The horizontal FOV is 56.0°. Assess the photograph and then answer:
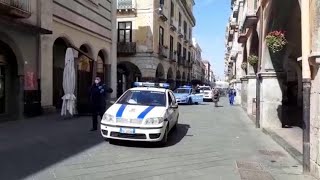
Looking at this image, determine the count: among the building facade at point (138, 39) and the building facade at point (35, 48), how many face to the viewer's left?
0

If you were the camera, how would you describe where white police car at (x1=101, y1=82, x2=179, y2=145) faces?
facing the viewer and to the left of the viewer

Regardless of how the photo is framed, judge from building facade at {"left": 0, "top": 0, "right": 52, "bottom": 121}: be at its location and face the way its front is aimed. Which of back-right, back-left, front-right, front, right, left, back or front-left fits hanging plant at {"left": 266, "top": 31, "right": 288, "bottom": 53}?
front

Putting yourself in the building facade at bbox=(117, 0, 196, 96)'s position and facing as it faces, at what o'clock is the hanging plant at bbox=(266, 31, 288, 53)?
The hanging plant is roughly at 1 o'clock from the building facade.

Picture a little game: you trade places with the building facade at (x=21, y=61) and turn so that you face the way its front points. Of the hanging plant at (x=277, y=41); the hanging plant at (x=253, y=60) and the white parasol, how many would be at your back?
0

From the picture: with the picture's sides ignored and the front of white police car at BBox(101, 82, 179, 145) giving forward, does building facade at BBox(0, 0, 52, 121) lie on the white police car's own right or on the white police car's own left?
on the white police car's own right

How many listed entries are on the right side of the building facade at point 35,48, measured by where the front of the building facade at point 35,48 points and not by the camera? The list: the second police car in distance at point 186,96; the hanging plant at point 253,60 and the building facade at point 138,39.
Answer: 0

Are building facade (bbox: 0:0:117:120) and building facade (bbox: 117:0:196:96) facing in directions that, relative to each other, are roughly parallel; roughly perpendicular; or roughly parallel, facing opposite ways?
roughly parallel

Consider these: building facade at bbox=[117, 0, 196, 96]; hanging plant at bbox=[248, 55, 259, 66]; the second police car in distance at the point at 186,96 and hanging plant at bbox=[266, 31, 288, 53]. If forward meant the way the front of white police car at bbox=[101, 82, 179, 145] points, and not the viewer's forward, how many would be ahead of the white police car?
0

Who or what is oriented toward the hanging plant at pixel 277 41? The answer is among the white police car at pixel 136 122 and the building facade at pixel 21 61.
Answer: the building facade

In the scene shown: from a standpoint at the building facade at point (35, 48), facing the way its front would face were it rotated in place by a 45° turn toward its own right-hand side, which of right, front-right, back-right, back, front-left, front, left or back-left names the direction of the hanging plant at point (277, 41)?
front-left

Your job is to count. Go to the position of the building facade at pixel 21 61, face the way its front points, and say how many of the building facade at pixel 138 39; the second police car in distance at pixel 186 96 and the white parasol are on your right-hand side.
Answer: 0

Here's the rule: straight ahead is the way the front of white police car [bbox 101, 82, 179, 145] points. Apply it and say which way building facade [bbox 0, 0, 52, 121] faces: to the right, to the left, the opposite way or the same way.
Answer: to the left

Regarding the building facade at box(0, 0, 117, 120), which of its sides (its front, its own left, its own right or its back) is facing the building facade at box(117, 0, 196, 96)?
left

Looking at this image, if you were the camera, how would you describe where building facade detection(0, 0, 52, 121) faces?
facing the viewer and to the right of the viewer
